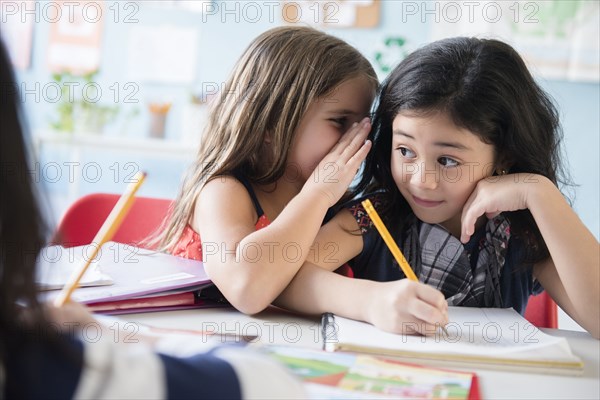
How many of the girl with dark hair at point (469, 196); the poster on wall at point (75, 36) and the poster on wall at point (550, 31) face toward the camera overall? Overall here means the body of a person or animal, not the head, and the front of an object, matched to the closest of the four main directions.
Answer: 3

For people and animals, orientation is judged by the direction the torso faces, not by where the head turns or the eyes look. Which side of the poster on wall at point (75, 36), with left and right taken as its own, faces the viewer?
front

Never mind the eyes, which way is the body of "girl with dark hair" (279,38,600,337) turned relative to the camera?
toward the camera

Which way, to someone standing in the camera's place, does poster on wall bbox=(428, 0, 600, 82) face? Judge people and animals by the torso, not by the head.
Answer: facing the viewer

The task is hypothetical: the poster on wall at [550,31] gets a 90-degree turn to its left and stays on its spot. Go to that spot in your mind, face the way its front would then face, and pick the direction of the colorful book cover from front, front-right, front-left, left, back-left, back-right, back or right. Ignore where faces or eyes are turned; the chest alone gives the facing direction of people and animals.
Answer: right

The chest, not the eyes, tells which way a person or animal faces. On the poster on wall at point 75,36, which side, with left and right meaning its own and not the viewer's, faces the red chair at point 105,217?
front

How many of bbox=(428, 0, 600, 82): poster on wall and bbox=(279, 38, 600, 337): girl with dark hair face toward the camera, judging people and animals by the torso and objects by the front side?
2

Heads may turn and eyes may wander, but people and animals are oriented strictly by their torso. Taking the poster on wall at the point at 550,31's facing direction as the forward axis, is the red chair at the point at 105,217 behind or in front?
in front

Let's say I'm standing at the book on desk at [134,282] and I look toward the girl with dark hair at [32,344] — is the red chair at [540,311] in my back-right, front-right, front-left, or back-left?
back-left
